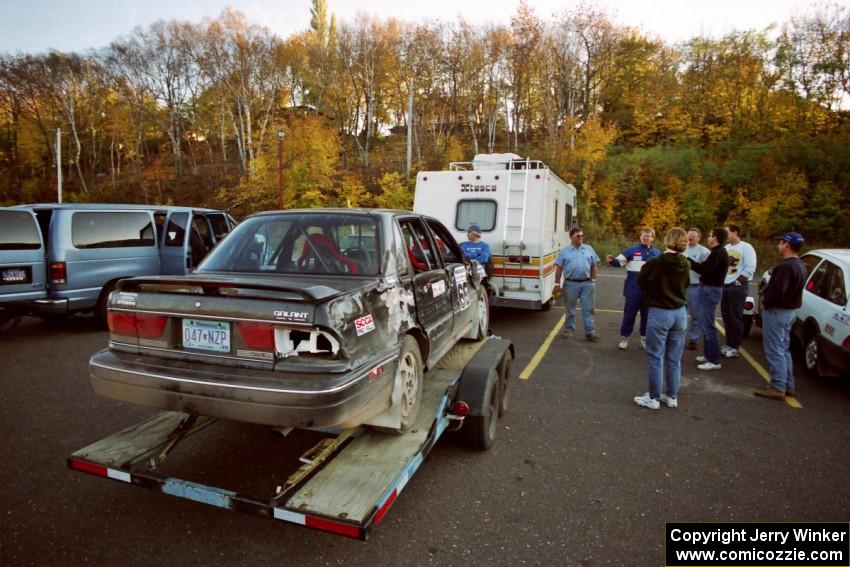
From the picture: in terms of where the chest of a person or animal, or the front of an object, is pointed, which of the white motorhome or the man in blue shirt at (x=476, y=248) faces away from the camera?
the white motorhome

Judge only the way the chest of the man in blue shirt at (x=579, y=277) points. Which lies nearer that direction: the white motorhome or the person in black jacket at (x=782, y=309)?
the person in black jacket

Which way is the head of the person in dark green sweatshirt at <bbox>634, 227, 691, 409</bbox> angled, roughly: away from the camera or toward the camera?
away from the camera

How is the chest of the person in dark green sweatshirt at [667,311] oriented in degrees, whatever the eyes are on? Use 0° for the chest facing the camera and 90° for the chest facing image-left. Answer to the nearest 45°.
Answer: approximately 135°

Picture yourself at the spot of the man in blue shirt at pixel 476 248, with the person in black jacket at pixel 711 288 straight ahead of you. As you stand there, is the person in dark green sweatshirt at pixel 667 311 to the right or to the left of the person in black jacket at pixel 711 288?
right

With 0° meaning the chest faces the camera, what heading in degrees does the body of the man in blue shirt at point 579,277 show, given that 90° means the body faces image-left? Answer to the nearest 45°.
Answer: approximately 0°

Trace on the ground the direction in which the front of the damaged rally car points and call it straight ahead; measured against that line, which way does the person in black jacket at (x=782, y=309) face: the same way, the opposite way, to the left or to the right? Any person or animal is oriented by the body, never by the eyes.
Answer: to the left

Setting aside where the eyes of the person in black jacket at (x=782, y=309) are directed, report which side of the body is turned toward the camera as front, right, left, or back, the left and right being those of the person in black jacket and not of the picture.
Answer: left

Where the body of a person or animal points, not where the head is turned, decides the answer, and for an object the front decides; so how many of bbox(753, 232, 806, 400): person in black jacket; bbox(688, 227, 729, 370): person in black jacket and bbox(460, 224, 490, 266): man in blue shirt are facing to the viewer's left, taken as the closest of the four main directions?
2

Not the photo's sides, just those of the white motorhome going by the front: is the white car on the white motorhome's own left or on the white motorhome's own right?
on the white motorhome's own right

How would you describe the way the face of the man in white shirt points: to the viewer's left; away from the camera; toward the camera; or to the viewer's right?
to the viewer's left

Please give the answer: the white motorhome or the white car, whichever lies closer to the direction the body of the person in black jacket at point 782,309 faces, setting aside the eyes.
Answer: the white motorhome

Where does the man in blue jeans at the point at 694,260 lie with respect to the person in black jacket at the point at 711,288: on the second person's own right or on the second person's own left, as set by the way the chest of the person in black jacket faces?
on the second person's own right
